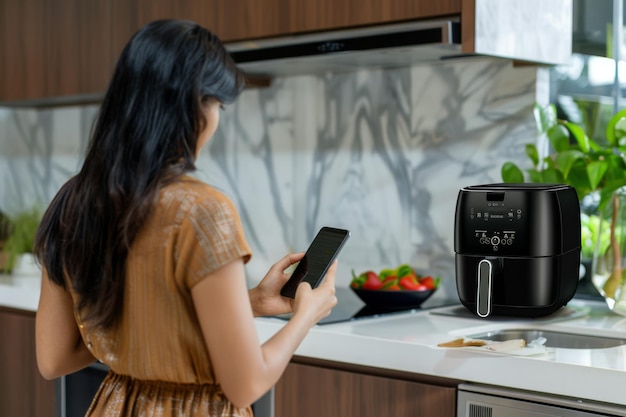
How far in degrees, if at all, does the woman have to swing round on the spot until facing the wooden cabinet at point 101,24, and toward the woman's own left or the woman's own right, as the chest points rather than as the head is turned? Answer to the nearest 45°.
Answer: approximately 45° to the woman's own left

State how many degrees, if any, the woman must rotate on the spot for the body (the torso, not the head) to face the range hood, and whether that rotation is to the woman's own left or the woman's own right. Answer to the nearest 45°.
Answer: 0° — they already face it

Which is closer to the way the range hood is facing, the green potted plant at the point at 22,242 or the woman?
the woman

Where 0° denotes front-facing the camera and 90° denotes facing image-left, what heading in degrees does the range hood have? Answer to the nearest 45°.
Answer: approximately 45°

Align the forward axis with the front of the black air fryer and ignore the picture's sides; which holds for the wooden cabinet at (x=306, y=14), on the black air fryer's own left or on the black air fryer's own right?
on the black air fryer's own right

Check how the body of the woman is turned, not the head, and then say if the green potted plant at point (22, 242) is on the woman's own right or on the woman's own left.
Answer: on the woman's own left

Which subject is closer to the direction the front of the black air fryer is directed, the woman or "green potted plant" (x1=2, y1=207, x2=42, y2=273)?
the woman

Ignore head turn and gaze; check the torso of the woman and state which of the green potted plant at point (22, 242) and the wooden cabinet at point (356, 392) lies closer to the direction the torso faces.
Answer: the wooden cabinet

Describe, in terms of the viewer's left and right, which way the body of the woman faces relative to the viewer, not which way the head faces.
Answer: facing away from the viewer and to the right of the viewer

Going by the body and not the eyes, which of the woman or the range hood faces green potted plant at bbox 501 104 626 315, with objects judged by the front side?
the woman

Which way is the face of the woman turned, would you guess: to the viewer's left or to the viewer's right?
to the viewer's right
